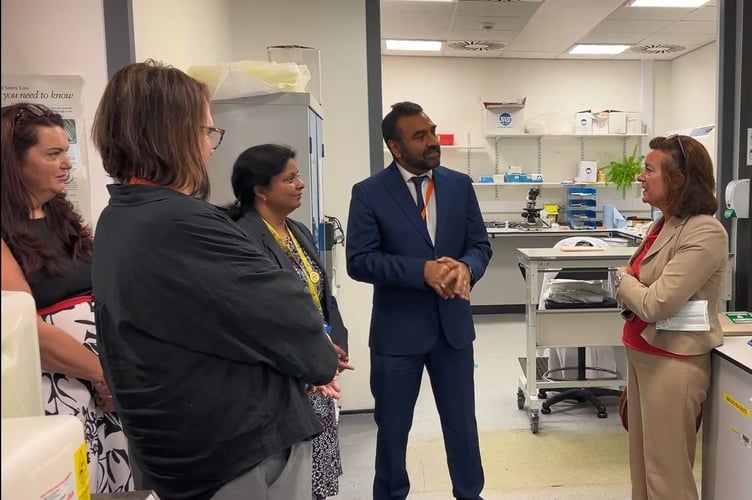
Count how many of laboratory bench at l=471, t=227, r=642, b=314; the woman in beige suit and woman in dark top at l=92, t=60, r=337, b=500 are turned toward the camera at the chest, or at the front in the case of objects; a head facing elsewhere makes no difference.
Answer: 1

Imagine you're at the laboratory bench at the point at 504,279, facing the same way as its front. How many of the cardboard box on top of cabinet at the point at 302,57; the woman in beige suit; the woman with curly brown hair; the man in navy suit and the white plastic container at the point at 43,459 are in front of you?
5

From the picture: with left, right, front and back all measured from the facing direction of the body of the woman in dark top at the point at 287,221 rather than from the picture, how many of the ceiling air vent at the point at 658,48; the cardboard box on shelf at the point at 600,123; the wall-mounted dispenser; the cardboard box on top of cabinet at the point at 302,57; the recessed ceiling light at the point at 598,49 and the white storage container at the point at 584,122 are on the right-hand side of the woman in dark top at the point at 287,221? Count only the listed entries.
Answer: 0

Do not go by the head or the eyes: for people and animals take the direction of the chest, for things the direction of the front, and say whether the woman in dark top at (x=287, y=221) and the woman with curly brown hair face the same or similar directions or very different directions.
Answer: same or similar directions

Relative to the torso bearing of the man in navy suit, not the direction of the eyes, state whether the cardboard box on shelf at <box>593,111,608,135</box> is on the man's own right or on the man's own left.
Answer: on the man's own left

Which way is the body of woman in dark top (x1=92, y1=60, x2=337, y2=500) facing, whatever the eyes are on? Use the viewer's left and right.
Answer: facing away from the viewer and to the right of the viewer

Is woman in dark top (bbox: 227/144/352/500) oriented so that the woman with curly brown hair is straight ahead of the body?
no

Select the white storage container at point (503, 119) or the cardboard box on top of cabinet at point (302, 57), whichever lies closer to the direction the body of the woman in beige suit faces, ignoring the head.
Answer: the cardboard box on top of cabinet

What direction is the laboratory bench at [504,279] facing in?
toward the camera

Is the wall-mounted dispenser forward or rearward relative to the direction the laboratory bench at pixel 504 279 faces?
forward

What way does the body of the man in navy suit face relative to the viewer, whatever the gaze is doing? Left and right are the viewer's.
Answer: facing the viewer and to the right of the viewer

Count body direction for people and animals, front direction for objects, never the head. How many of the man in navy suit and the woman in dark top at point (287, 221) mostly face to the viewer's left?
0

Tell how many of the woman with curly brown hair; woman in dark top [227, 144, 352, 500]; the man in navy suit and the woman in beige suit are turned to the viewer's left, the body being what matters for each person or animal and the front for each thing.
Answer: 1

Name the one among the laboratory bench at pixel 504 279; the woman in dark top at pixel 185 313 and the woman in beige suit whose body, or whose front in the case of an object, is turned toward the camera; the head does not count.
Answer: the laboratory bench

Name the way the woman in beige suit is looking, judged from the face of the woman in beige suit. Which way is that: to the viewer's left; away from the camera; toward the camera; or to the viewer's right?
to the viewer's left

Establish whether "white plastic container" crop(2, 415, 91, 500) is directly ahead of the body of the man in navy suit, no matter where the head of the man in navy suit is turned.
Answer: no

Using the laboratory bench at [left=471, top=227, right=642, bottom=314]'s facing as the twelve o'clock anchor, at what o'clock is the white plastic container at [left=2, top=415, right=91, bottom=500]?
The white plastic container is roughly at 12 o'clock from the laboratory bench.

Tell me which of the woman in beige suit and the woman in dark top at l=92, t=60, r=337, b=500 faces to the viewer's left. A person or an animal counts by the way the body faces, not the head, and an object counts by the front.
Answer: the woman in beige suit
